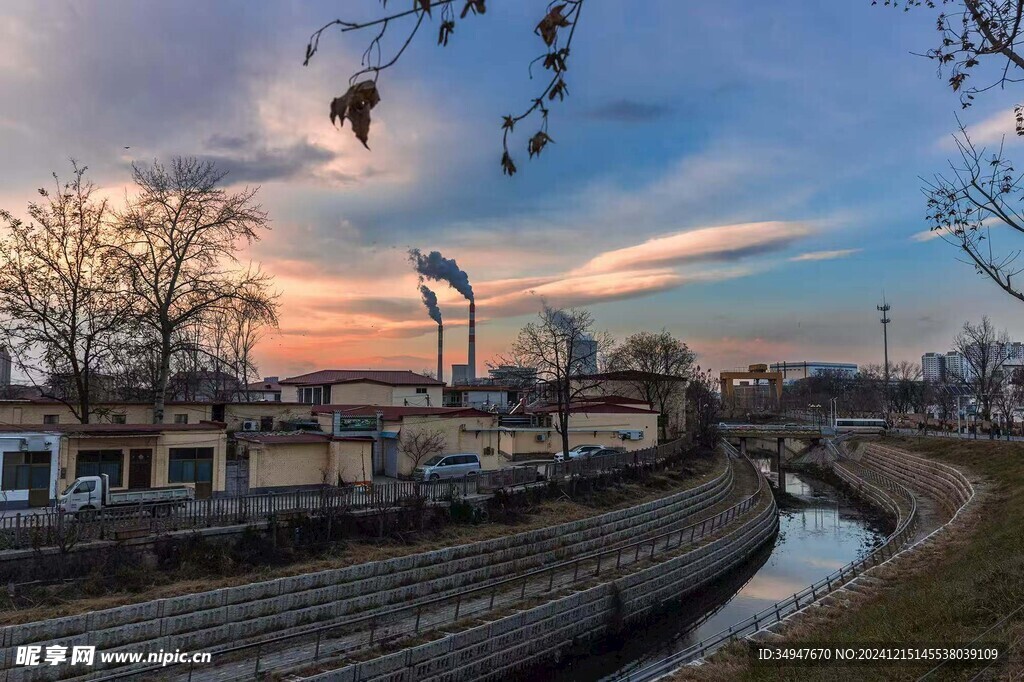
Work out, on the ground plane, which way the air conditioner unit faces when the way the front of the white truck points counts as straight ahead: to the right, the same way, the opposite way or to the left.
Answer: to the left

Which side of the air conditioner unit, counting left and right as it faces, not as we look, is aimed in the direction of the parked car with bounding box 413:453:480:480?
left

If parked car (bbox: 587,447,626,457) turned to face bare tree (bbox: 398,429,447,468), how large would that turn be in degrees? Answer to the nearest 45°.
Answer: approximately 45° to its left

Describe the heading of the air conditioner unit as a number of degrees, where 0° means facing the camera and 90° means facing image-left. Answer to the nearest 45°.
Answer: approximately 0°

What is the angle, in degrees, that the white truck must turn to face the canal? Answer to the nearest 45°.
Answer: approximately 180°

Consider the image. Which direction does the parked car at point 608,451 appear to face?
to the viewer's left

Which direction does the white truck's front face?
to the viewer's left

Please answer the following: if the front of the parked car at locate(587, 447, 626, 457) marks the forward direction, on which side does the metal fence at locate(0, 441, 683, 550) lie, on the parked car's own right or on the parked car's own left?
on the parked car's own left

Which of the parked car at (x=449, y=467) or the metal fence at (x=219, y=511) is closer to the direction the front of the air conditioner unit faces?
the metal fence
